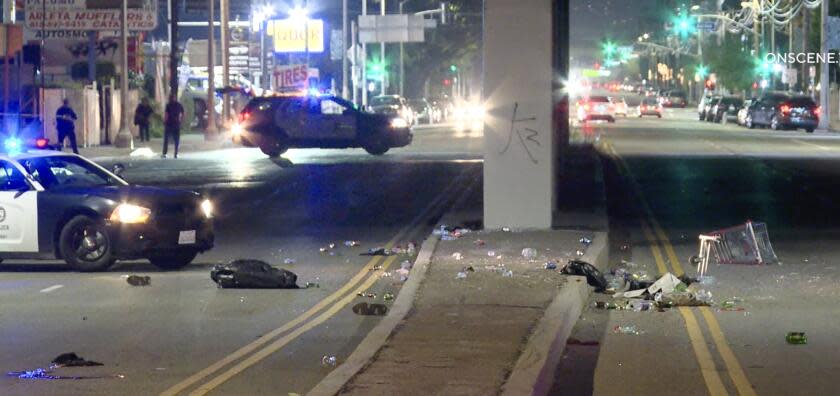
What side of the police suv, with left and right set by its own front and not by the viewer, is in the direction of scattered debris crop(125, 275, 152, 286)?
right

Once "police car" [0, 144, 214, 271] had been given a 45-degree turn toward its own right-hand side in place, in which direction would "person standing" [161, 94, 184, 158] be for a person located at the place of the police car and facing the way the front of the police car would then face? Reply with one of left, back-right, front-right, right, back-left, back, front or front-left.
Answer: back

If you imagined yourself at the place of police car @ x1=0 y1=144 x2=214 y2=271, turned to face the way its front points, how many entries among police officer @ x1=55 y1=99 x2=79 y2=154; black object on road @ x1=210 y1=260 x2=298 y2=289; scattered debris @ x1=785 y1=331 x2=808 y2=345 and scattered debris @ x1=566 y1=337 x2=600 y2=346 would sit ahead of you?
3

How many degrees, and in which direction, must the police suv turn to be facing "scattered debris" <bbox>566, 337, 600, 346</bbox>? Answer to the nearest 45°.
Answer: approximately 90° to its right

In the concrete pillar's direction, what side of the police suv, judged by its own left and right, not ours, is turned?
right

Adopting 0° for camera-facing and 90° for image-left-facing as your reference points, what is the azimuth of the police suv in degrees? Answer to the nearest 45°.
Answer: approximately 270°

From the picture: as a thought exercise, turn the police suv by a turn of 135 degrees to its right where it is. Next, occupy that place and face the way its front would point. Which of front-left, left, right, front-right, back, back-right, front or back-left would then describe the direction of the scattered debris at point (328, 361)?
front-left

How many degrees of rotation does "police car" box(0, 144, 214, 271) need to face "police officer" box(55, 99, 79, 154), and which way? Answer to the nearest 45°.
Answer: approximately 135° to its left

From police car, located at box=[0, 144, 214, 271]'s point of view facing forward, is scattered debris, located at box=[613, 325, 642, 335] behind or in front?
in front

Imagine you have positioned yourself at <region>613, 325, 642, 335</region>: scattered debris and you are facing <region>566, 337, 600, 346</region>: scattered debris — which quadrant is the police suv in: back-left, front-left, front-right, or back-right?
back-right

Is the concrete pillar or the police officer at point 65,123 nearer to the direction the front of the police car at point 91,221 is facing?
the concrete pillar

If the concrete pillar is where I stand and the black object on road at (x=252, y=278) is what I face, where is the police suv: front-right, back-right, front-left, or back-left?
back-right

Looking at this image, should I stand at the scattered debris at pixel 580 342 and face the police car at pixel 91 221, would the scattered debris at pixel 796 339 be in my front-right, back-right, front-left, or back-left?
back-right
